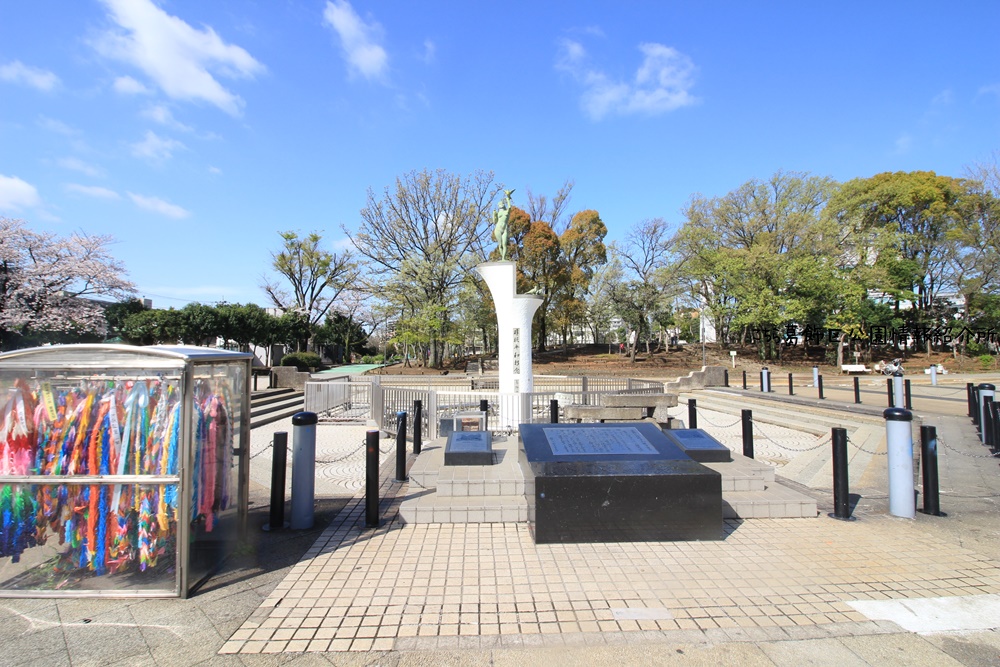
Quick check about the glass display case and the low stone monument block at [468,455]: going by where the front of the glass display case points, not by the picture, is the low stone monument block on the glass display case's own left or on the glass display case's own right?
on the glass display case's own left

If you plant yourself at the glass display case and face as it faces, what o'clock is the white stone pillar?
The white stone pillar is roughly at 8 o'clock from the glass display case.

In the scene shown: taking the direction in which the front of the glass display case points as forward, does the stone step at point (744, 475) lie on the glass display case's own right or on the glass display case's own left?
on the glass display case's own left

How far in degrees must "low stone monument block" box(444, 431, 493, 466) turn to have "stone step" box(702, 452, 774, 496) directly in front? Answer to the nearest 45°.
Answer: approximately 90° to its left

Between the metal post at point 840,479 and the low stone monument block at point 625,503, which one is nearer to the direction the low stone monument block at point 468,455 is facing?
the low stone monument block

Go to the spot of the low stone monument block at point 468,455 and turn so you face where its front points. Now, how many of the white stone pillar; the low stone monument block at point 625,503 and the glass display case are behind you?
1

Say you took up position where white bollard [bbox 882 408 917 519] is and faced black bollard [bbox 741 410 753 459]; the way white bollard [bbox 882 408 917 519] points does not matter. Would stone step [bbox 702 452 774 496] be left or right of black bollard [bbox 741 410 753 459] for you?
left

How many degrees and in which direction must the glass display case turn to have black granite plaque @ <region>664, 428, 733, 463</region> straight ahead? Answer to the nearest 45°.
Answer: approximately 90° to its left

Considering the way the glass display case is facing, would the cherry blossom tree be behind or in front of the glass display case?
behind

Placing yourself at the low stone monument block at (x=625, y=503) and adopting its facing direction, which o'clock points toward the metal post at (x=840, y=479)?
The metal post is roughly at 8 o'clock from the low stone monument block.
